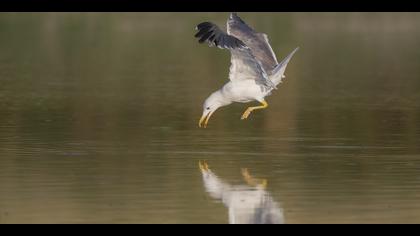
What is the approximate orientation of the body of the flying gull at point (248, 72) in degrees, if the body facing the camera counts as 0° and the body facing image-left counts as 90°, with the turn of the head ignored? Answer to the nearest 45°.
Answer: approximately 90°
